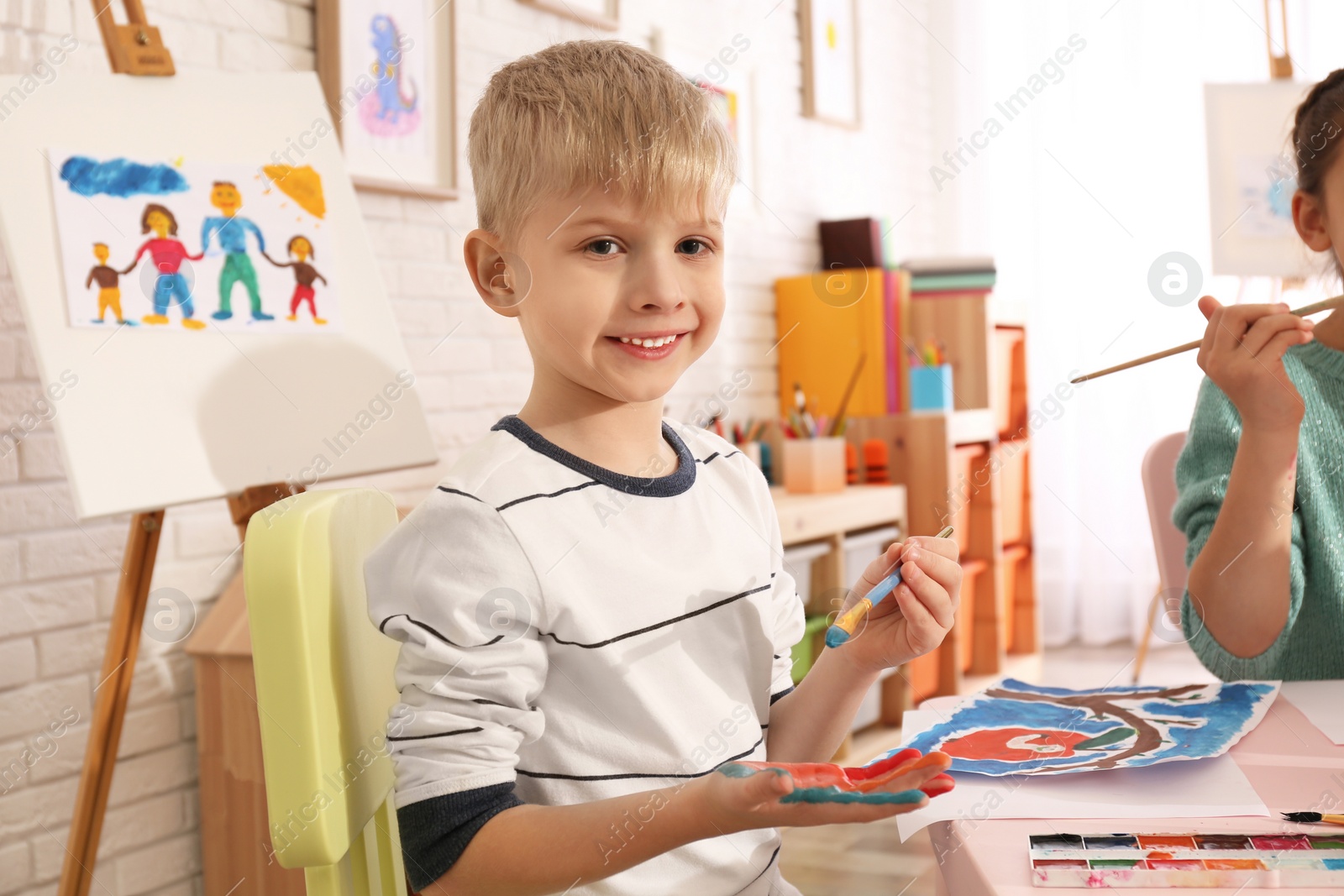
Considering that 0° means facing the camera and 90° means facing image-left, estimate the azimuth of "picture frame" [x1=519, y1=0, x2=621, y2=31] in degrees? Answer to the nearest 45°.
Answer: approximately 315°

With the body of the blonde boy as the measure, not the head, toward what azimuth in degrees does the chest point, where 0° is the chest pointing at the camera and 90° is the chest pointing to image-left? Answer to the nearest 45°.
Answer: approximately 315°

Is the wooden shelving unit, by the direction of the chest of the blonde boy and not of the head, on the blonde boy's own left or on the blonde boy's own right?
on the blonde boy's own left

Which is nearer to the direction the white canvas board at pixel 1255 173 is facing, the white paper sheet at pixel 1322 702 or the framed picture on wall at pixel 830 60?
the white paper sheet

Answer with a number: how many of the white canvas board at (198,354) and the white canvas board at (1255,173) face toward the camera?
2

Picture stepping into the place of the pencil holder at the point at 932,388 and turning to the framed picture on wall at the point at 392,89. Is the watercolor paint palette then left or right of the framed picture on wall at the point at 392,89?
left

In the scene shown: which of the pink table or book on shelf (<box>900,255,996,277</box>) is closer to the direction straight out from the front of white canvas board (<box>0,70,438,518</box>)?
the pink table

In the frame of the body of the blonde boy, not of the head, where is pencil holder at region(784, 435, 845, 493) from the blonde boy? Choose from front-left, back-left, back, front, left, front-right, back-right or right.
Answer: back-left

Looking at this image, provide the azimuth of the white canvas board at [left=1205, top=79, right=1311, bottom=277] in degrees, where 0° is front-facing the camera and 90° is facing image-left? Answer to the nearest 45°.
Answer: approximately 0°

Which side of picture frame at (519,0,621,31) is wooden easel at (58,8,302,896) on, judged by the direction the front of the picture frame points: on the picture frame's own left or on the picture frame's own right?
on the picture frame's own right

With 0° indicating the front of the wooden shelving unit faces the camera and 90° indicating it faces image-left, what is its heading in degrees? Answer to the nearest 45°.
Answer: approximately 315°

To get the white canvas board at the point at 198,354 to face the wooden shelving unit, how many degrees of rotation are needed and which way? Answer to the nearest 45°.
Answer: approximately 135° to its left
